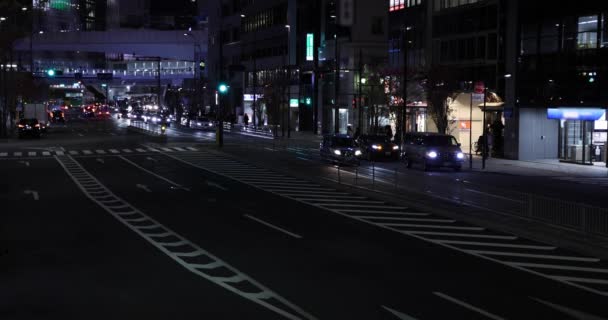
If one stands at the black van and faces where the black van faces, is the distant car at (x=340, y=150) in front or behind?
behind

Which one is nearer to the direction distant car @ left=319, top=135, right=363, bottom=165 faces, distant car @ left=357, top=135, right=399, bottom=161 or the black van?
the black van

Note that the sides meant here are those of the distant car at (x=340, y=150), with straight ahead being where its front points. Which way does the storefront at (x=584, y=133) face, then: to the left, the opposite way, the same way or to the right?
to the right

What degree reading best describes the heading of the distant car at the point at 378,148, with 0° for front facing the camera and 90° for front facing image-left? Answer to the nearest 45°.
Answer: approximately 315°

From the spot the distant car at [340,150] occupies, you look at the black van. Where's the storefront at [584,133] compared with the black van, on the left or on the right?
left

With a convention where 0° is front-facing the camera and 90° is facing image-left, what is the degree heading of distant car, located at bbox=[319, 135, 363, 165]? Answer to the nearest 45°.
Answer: approximately 315°

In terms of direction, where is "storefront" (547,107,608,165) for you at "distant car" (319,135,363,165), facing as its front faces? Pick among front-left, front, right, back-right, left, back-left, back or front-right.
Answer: front-left

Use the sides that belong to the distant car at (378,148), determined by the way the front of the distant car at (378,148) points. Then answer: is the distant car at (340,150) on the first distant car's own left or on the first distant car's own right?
on the first distant car's own right

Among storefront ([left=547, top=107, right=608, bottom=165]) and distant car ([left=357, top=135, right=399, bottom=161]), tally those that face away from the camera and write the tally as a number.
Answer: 0

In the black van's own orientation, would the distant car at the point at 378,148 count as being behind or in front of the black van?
behind

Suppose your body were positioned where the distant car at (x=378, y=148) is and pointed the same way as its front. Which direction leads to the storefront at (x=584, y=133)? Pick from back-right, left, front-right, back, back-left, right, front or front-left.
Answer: front-left

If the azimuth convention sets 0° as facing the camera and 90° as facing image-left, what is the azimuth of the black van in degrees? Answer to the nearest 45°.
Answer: approximately 315°

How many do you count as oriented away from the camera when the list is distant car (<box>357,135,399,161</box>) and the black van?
0
